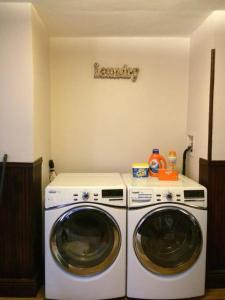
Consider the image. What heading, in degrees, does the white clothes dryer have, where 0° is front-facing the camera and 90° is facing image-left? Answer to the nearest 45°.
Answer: approximately 0°

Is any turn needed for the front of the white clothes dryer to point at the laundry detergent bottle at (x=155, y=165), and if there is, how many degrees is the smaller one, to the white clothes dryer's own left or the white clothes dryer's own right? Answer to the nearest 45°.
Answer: approximately 135° to the white clothes dryer's own left

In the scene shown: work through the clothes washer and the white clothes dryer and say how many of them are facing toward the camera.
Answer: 2

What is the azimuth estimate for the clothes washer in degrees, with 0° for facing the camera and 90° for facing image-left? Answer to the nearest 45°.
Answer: approximately 0°
